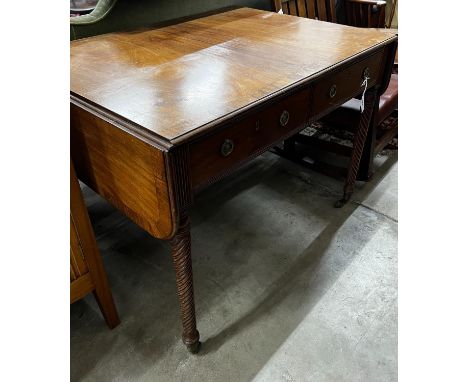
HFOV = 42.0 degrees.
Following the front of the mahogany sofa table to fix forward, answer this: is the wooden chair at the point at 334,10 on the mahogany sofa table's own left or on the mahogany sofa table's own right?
on the mahogany sofa table's own left

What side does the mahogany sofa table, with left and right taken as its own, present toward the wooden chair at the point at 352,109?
left

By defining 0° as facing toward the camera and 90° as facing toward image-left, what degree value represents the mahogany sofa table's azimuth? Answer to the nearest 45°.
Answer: approximately 315°
